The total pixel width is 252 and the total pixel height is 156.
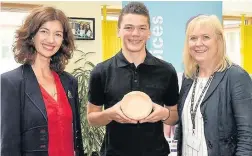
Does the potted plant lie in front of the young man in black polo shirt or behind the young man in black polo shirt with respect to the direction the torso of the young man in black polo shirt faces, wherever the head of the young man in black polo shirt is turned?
behind

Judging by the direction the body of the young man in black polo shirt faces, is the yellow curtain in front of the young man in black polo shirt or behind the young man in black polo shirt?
behind

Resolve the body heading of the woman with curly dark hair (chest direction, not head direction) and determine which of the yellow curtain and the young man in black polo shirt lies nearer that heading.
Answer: the young man in black polo shirt

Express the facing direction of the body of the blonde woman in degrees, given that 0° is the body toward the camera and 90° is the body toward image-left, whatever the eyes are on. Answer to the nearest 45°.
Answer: approximately 45°

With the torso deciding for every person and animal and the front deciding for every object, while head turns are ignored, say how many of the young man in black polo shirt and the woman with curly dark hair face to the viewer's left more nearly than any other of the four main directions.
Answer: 0

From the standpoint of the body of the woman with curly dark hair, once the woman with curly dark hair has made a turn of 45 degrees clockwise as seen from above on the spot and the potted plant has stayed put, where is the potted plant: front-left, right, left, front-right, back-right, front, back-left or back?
back

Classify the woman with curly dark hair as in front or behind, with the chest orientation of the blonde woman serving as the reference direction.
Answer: in front

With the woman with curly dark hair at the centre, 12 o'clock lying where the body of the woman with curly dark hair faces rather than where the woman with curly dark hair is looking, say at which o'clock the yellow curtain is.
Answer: The yellow curtain is roughly at 8 o'clock from the woman with curly dark hair.

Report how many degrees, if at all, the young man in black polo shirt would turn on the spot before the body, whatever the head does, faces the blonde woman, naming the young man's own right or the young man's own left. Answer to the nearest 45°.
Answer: approximately 90° to the young man's own left

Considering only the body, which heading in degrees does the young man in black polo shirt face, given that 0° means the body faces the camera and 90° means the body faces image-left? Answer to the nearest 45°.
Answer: approximately 0°

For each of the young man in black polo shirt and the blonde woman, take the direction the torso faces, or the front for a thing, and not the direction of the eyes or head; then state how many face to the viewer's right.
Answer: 0
